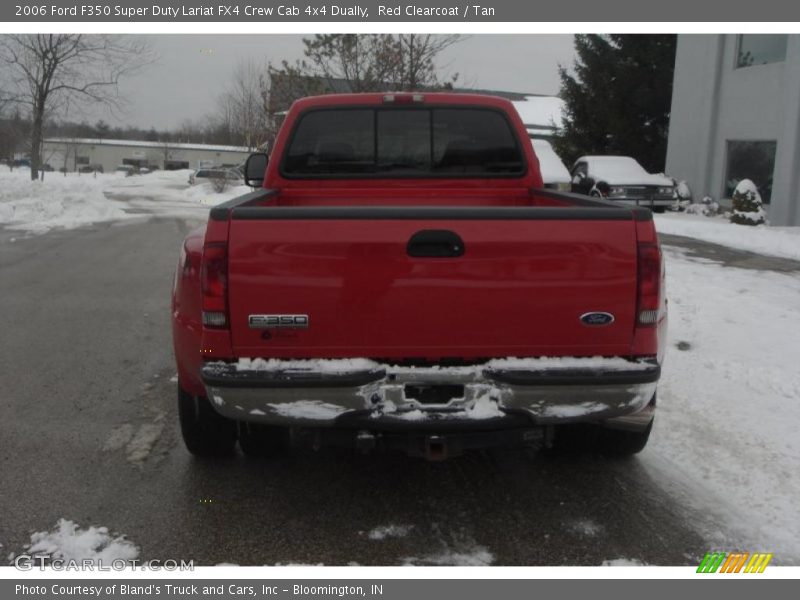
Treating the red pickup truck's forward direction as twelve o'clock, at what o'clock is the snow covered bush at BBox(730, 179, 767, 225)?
The snow covered bush is roughly at 1 o'clock from the red pickup truck.

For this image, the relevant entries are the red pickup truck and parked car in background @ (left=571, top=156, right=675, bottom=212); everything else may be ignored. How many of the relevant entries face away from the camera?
1

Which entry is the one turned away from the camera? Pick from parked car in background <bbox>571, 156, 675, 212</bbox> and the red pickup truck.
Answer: the red pickup truck

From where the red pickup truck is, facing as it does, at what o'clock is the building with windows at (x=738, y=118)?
The building with windows is roughly at 1 o'clock from the red pickup truck.

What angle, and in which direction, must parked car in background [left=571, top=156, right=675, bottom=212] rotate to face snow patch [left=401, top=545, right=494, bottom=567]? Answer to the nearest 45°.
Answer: approximately 45° to its right

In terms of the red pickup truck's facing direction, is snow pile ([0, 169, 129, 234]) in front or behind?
in front

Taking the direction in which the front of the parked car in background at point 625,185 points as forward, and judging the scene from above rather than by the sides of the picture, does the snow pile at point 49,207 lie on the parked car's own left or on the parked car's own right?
on the parked car's own right

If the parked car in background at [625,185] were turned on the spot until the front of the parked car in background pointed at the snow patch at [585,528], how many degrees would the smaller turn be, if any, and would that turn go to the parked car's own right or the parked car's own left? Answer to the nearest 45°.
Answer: approximately 45° to the parked car's own right

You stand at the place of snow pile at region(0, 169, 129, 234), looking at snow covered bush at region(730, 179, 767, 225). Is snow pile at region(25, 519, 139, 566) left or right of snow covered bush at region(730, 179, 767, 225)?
right

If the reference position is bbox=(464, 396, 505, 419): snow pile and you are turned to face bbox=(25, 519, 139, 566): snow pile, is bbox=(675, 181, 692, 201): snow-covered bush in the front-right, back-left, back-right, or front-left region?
back-right

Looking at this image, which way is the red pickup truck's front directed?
away from the camera

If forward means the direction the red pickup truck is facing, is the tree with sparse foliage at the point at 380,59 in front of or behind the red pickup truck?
in front

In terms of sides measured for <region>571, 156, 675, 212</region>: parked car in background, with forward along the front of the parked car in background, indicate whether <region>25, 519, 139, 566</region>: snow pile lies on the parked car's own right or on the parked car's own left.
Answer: on the parked car's own right

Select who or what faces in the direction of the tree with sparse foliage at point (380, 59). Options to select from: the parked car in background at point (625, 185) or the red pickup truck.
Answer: the red pickup truck
